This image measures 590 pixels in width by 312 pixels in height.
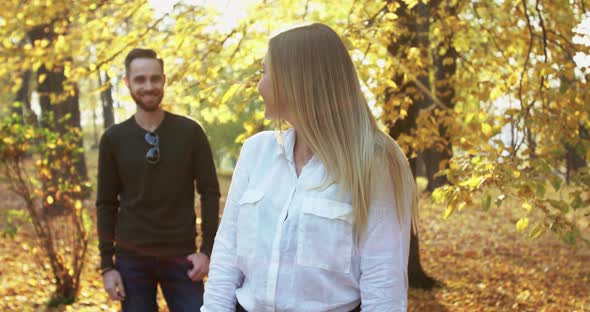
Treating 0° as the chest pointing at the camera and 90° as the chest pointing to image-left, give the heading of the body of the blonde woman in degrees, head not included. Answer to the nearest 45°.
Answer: approximately 45°

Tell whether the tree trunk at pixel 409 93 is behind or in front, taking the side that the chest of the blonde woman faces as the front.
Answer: behind
